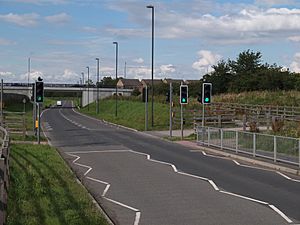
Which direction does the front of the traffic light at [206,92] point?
toward the camera

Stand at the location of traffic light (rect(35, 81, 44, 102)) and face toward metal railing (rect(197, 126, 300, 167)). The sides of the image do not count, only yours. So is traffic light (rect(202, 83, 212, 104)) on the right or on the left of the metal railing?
left

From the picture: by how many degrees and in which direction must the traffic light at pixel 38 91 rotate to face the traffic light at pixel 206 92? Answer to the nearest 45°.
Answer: approximately 90° to its left

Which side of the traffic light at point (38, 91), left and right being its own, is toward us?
front

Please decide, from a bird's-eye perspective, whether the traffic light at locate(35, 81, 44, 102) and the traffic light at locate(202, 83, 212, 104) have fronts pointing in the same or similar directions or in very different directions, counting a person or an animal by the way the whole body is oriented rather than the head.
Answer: same or similar directions

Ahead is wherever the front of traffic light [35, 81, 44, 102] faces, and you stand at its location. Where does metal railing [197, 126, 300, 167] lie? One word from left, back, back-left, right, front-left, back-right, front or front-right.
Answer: front-left

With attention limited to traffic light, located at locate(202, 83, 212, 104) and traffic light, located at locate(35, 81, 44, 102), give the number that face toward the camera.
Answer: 2

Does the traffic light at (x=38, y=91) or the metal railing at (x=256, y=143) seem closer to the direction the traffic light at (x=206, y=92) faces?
the metal railing

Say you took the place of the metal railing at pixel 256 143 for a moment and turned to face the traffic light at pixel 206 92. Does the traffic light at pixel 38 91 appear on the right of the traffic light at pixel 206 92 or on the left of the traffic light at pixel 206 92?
left

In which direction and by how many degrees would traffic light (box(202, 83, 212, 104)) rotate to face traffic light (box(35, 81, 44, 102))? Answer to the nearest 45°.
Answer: approximately 45° to its right

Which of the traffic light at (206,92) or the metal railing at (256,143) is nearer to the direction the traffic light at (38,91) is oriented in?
the metal railing

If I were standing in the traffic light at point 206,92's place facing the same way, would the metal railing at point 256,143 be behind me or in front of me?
in front
